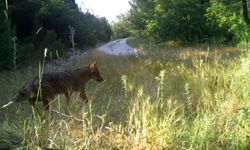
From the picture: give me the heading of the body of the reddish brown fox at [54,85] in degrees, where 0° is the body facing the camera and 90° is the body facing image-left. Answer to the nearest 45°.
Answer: approximately 270°
